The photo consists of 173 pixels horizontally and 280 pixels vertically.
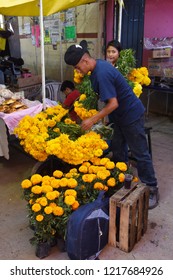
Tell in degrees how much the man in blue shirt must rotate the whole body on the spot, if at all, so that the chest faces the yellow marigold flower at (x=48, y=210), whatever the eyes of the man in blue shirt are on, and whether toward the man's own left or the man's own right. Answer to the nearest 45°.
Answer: approximately 45° to the man's own left

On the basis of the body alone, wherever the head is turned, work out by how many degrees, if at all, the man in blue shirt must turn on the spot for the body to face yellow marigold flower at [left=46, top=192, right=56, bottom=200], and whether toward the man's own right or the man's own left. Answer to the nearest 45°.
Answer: approximately 45° to the man's own left

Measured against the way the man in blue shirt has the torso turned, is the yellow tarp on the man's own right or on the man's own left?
on the man's own right

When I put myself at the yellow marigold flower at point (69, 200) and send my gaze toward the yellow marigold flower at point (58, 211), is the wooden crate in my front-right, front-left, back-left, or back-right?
back-left

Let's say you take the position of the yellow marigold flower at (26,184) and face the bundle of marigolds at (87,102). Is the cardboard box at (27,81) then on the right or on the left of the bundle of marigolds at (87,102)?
left

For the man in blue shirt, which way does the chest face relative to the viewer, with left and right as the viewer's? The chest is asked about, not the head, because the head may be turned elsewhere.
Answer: facing to the left of the viewer
